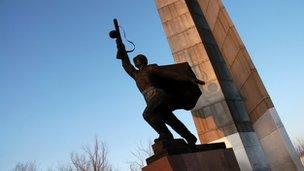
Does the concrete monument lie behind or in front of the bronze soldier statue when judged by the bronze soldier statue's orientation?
behind

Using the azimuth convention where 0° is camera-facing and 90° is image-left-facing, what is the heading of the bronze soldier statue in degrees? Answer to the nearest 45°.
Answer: approximately 45°
